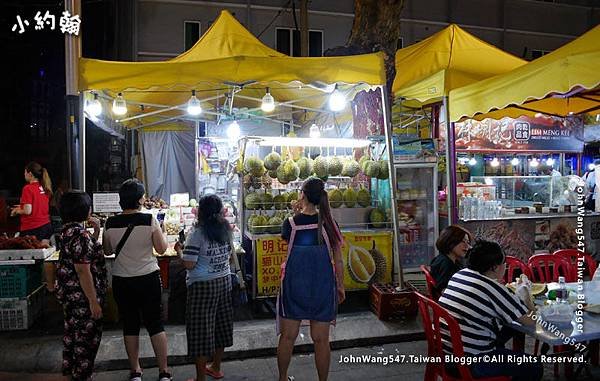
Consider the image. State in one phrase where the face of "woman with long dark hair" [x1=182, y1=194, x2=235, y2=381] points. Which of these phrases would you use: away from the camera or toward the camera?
away from the camera

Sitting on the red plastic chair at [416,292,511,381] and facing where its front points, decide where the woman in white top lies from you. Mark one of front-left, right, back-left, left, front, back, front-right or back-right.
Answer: back

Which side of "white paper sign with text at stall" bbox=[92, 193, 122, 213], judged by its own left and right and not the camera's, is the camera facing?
front

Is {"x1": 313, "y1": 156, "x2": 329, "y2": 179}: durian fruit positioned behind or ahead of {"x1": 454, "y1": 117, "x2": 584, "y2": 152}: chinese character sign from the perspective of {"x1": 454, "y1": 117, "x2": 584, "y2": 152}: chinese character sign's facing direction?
ahead

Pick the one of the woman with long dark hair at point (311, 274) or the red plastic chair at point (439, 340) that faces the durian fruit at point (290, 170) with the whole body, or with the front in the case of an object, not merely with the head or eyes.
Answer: the woman with long dark hair

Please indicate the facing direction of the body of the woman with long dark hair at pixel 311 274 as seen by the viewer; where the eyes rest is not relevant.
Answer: away from the camera

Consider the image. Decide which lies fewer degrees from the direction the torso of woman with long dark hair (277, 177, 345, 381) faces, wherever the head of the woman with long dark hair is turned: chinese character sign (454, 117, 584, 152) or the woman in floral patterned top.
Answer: the chinese character sign

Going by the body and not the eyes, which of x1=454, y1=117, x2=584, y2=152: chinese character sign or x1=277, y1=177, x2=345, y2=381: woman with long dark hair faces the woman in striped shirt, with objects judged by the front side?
the chinese character sign

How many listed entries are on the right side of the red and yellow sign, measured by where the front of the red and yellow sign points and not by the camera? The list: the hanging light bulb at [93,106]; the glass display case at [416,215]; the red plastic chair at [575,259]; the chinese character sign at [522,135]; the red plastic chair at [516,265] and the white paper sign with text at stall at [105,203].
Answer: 2

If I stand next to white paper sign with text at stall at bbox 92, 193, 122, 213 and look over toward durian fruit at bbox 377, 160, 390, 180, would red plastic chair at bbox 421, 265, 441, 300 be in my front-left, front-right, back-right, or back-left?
front-right

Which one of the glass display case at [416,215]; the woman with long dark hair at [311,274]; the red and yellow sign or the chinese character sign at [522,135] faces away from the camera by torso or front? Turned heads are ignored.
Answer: the woman with long dark hair

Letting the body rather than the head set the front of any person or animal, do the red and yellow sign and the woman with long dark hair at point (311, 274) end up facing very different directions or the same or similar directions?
very different directions

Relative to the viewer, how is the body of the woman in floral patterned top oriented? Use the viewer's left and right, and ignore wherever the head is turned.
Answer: facing away from the viewer and to the right of the viewer

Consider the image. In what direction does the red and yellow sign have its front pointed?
toward the camera

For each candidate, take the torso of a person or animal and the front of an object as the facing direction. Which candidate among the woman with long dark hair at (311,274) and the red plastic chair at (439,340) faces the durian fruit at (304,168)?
the woman with long dark hair

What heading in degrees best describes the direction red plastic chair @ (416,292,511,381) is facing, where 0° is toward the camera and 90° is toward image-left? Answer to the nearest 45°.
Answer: approximately 270°

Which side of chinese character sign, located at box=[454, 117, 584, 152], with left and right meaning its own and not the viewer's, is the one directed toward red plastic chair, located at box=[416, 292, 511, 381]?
front
